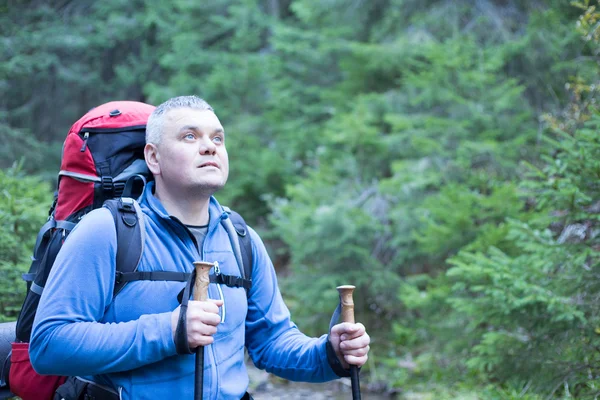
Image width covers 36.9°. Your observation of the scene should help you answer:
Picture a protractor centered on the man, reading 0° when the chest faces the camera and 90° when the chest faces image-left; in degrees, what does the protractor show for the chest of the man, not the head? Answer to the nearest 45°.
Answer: approximately 315°
